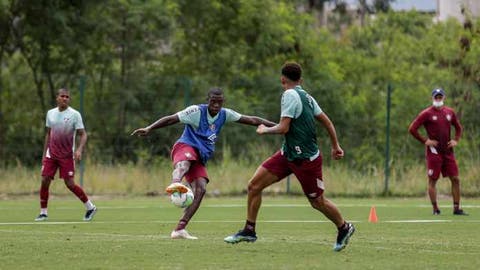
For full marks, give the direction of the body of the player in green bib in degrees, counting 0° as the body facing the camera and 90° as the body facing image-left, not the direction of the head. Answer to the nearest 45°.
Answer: approximately 135°

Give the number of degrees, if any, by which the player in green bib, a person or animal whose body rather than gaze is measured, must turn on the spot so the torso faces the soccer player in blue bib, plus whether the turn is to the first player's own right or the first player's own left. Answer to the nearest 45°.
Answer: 0° — they already face them

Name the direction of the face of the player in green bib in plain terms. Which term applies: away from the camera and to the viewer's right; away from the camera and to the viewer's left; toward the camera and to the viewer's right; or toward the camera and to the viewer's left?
away from the camera and to the viewer's left

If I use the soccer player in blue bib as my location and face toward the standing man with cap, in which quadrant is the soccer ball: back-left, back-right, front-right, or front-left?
back-right

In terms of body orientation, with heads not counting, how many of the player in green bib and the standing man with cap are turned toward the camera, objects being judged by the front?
1

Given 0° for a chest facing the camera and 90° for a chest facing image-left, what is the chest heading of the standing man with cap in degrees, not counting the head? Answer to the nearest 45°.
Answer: approximately 0°
